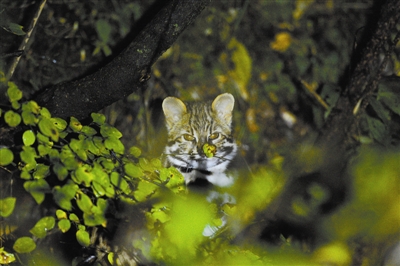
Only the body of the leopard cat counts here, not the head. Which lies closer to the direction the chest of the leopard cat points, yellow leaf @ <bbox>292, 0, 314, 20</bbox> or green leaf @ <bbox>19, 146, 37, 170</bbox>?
the green leaf

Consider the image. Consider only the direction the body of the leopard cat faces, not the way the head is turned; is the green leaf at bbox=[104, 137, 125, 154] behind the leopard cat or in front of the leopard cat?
in front

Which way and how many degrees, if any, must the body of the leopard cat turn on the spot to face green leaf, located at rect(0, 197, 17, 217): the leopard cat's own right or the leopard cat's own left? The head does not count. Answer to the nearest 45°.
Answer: approximately 45° to the leopard cat's own right

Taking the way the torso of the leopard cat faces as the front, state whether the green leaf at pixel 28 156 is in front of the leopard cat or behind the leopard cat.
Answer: in front

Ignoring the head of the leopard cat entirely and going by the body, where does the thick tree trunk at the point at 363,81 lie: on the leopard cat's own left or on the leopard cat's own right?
on the leopard cat's own left

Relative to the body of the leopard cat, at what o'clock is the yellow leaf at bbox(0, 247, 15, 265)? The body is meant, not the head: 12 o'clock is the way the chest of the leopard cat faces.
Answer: The yellow leaf is roughly at 1 o'clock from the leopard cat.

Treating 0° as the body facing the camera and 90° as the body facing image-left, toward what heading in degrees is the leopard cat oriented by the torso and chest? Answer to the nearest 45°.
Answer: approximately 0°

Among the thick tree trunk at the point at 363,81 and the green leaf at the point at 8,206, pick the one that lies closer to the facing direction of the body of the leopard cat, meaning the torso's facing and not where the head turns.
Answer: the green leaf
